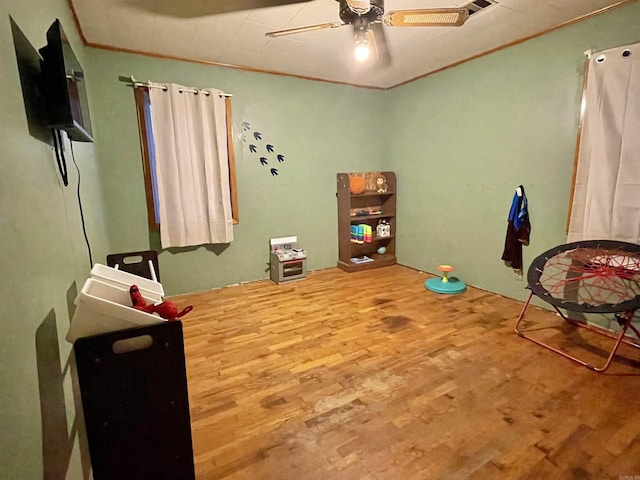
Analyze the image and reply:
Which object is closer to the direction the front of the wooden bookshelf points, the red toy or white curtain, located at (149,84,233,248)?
the red toy

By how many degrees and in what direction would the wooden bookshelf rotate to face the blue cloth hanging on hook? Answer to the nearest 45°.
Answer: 0° — it already faces it

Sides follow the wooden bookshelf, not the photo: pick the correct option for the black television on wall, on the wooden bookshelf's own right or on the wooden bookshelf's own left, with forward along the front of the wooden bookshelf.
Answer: on the wooden bookshelf's own right

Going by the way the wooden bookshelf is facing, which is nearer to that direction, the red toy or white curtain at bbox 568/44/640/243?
the white curtain

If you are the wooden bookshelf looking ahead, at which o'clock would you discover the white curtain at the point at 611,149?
The white curtain is roughly at 12 o'clock from the wooden bookshelf.

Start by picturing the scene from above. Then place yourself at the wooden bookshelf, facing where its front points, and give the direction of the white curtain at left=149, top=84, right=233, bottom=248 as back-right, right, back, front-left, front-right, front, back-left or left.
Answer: right

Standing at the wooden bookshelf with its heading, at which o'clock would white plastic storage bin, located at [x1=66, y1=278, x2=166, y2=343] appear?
The white plastic storage bin is roughly at 2 o'clock from the wooden bookshelf.

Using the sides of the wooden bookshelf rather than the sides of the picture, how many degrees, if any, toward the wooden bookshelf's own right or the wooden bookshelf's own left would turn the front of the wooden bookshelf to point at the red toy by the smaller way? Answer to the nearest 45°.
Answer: approximately 45° to the wooden bookshelf's own right

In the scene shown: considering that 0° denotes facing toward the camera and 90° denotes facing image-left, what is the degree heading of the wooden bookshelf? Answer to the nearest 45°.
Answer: approximately 315°

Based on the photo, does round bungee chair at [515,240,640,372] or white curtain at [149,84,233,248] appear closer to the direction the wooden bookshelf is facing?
the round bungee chair

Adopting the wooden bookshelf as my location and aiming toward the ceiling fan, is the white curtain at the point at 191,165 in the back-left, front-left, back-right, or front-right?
front-right

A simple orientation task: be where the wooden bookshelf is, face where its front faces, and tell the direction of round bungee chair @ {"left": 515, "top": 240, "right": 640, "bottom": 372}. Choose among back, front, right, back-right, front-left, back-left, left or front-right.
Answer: front
